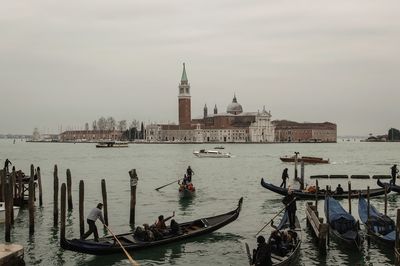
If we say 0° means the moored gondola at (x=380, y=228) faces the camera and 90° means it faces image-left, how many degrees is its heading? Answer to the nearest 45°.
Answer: approximately 135°

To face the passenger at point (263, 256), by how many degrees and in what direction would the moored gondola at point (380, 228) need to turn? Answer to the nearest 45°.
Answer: approximately 90° to its left

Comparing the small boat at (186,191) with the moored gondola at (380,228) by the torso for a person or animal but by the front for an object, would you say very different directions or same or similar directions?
very different directions

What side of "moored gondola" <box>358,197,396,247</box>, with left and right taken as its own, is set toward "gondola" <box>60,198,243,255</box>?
left

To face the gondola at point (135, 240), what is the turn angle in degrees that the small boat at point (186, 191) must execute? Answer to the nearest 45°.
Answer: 0° — it already faces it

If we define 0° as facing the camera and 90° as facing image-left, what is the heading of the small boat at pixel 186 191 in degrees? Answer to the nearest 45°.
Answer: approximately 0°
